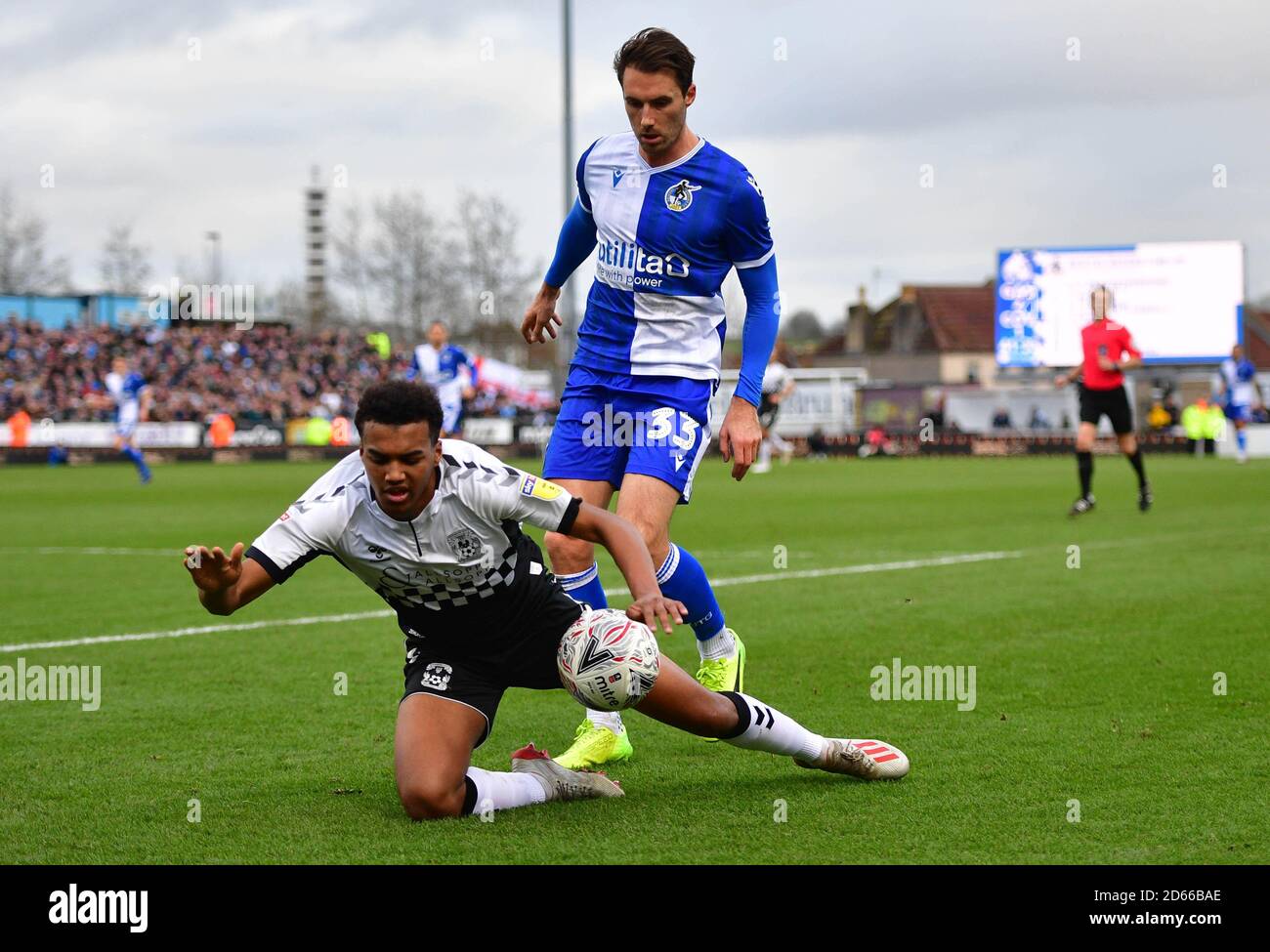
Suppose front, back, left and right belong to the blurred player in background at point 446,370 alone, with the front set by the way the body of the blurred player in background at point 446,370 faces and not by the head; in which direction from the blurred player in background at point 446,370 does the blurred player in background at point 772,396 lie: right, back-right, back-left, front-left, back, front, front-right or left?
back-left

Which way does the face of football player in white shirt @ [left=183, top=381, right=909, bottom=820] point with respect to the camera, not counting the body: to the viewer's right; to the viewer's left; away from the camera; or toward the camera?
toward the camera

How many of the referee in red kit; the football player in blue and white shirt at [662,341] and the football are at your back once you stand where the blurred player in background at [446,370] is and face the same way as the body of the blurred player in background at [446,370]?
0

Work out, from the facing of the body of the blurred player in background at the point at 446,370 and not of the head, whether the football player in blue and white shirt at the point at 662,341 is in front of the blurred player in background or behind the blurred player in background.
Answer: in front

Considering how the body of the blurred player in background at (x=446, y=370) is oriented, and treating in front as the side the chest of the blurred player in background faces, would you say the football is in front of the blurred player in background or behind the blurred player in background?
in front

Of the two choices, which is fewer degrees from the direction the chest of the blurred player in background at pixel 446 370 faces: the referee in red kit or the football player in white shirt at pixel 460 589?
the football player in white shirt

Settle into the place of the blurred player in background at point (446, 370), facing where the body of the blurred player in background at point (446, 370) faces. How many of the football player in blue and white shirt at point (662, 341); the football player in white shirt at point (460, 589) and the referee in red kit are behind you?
0

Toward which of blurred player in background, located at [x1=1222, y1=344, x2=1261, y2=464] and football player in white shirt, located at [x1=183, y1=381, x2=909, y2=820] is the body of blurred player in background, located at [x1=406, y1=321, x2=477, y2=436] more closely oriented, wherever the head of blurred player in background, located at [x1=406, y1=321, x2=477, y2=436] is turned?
the football player in white shirt

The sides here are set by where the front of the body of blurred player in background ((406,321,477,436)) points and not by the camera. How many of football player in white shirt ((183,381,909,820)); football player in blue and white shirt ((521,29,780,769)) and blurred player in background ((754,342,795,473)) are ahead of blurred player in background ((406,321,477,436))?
2

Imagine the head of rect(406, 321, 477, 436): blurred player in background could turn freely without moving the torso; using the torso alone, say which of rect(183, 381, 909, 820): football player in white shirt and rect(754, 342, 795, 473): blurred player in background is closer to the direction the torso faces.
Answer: the football player in white shirt

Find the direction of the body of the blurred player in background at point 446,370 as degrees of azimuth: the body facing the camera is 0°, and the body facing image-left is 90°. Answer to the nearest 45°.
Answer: approximately 0°

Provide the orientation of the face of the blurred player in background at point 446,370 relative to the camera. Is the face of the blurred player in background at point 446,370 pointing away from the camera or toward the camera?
toward the camera

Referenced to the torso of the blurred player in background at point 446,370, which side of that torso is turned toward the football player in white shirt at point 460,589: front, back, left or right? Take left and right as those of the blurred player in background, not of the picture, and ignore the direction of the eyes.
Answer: front

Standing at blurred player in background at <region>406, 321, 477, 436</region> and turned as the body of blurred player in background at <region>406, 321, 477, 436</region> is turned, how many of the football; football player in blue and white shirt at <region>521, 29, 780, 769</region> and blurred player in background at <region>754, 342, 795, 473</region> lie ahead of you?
2

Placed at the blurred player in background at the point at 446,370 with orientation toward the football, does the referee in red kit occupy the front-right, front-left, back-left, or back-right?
front-left

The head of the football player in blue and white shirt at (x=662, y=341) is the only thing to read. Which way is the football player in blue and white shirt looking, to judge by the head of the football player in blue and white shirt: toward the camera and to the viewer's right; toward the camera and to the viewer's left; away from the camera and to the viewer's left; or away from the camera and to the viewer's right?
toward the camera and to the viewer's left
